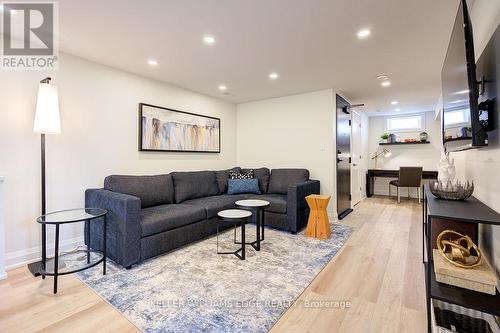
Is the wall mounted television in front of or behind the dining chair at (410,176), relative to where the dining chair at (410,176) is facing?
behind

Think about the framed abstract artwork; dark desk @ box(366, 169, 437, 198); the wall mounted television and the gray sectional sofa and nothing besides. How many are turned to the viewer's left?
1

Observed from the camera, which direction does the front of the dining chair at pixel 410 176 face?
facing away from the viewer and to the left of the viewer

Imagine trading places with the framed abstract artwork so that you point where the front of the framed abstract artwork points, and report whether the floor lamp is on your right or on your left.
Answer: on your right

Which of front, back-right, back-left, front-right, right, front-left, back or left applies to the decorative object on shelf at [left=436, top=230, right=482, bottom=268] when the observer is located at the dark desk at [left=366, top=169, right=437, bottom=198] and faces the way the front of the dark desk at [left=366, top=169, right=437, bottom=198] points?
front

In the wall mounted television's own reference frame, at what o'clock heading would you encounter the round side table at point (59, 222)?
The round side table is roughly at 11 o'clock from the wall mounted television.

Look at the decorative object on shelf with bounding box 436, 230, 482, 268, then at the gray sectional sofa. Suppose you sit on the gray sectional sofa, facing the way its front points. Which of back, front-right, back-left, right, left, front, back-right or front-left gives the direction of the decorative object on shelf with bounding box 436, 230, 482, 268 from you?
front

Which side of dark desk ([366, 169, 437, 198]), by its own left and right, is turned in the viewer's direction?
front

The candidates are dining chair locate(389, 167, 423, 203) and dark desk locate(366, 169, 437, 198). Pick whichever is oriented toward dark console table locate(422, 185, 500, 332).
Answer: dark desk locate(366, 169, 437, 198)

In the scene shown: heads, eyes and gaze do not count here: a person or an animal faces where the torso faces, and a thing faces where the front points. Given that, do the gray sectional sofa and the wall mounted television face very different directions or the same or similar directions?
very different directions

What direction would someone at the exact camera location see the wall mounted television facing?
facing to the left of the viewer

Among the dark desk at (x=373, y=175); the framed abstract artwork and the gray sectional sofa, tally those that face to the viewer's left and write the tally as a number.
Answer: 0

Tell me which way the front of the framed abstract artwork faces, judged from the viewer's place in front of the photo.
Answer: facing the viewer and to the right of the viewer

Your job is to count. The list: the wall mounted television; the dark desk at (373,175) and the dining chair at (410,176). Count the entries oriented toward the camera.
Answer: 1

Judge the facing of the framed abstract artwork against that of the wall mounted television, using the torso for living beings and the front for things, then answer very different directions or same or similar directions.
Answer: very different directions

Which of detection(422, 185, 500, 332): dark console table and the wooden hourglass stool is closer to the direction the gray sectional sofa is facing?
the dark console table
